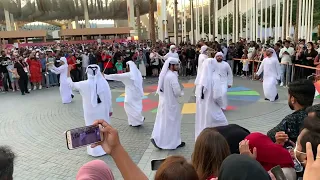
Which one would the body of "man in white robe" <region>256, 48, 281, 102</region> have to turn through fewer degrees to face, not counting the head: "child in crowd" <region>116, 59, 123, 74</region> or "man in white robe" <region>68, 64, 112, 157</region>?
the man in white robe

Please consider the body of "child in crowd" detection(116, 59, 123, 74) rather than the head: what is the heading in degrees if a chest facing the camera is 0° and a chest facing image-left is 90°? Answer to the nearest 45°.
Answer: approximately 0°

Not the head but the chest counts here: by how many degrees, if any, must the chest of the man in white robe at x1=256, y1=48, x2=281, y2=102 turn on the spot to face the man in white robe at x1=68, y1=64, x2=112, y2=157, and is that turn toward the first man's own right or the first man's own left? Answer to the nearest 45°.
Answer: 0° — they already face them

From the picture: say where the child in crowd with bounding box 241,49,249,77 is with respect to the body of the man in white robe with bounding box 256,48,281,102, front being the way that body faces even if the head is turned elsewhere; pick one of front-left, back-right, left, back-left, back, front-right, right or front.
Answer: back-right

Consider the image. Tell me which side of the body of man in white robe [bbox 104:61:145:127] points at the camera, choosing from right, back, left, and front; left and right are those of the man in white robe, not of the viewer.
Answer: left

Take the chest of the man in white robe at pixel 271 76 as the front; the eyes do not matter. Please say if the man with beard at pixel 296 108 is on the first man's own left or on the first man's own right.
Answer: on the first man's own left

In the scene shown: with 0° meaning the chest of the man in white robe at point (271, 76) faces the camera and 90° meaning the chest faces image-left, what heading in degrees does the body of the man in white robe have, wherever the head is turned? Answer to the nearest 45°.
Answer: approximately 45°

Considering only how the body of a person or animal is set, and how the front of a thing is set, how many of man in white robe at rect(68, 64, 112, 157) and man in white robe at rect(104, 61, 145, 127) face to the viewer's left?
1
